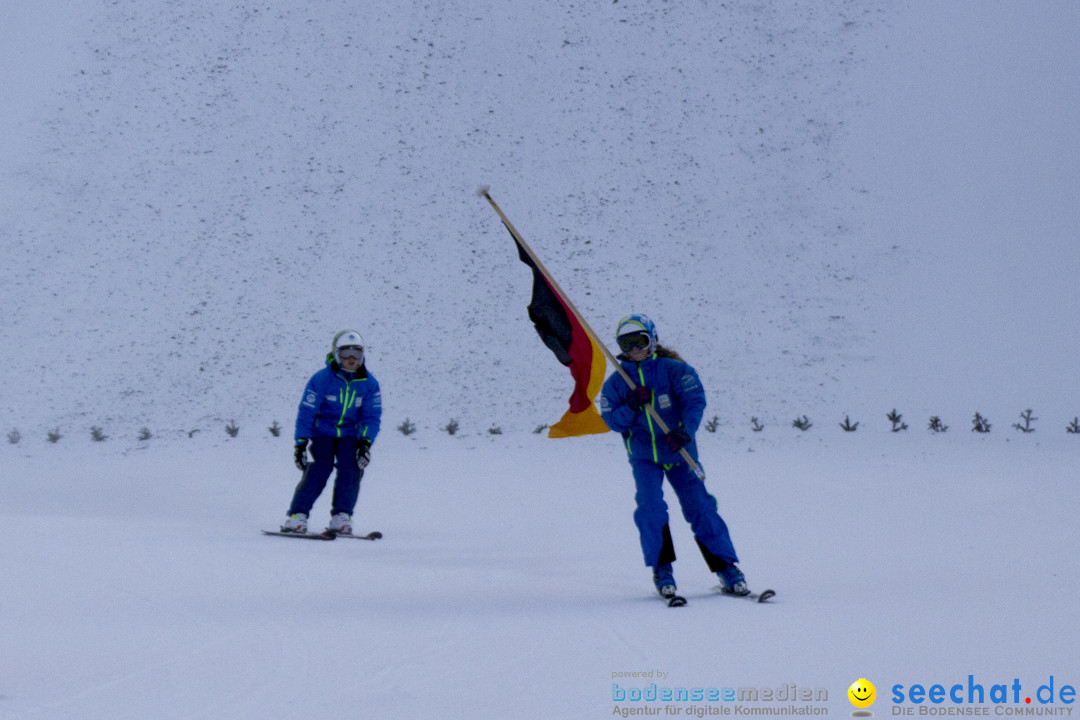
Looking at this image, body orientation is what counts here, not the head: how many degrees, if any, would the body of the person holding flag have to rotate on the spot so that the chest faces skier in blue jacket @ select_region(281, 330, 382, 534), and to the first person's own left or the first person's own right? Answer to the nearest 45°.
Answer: approximately 135° to the first person's own right

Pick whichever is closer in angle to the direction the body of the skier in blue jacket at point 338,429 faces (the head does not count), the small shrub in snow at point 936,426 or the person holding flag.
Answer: the person holding flag

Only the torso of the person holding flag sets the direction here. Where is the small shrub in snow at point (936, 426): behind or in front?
behind

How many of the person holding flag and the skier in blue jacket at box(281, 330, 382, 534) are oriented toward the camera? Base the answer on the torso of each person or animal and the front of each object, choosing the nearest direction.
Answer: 2

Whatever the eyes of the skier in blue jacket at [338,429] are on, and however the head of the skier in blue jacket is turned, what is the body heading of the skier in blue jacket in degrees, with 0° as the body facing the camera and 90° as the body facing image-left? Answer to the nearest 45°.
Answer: approximately 0°

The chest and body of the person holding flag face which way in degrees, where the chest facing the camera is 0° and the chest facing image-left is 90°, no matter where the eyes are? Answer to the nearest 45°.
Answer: approximately 0°

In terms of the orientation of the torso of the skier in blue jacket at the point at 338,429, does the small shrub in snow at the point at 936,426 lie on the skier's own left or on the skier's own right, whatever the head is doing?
on the skier's own left
